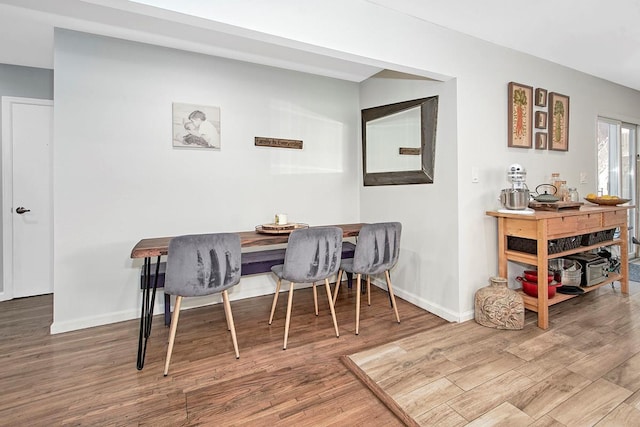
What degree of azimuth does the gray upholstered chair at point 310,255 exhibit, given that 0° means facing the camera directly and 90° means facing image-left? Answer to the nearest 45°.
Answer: approximately 135°

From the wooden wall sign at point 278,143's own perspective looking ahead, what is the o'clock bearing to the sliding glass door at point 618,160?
The sliding glass door is roughly at 9 o'clock from the wooden wall sign.

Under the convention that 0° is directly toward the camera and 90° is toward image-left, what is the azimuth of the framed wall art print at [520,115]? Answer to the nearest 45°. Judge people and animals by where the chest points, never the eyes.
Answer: approximately 315°

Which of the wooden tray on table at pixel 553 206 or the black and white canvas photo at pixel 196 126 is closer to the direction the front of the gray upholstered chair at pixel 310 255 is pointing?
the black and white canvas photo

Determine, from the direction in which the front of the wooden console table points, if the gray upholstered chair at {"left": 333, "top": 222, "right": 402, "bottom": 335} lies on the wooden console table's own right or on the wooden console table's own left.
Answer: on the wooden console table's own right

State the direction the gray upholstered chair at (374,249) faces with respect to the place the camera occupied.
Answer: facing away from the viewer and to the left of the viewer

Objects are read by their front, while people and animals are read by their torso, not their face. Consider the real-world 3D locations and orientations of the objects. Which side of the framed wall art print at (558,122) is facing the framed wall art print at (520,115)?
right

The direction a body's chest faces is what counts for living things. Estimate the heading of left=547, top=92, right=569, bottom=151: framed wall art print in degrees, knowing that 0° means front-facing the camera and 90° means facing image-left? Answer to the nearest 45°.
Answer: approximately 315°

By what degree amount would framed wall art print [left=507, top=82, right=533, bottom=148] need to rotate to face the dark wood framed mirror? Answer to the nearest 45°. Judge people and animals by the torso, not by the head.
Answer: approximately 135° to its right

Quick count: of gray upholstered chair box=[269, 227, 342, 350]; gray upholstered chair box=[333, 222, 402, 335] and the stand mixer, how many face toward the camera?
1

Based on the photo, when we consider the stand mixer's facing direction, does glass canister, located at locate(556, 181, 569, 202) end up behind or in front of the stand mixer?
behind

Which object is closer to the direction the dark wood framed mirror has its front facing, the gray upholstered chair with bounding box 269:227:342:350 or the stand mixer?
the gray upholstered chair

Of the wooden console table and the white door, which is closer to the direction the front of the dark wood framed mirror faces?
the white door

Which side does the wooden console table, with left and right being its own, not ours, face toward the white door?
right

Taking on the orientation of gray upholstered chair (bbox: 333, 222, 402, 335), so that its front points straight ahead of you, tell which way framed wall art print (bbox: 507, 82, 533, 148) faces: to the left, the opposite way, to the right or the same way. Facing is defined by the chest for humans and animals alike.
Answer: the opposite way
